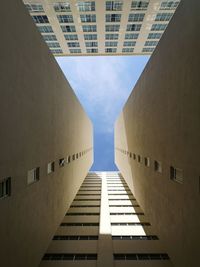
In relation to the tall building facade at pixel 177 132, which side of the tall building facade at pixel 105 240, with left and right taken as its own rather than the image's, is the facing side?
front

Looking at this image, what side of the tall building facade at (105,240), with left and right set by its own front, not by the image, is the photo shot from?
front

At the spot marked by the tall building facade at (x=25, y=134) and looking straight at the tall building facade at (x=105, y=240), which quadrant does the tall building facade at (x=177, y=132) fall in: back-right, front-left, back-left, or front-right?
front-right

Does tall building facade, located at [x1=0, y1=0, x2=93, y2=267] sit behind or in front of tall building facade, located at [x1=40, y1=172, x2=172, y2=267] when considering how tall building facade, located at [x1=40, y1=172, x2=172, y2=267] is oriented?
in front
